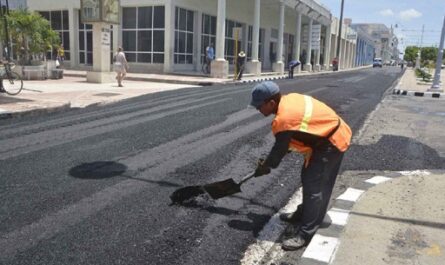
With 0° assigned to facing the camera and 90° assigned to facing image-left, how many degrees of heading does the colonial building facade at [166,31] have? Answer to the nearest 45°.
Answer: approximately 315°

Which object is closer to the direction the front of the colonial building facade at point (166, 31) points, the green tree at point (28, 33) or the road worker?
the road worker

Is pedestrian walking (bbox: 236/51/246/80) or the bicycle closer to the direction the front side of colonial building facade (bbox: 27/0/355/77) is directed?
the pedestrian walking

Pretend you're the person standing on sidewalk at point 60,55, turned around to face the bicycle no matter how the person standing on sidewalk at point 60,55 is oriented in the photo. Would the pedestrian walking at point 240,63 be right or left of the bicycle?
left

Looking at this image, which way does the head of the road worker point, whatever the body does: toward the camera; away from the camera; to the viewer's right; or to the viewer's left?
to the viewer's left

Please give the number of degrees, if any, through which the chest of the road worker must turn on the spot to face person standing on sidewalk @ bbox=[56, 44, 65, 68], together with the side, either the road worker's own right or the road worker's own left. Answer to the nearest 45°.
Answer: approximately 45° to the road worker's own right

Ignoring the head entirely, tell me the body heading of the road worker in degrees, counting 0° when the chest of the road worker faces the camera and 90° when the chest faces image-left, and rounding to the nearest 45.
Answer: approximately 90°
